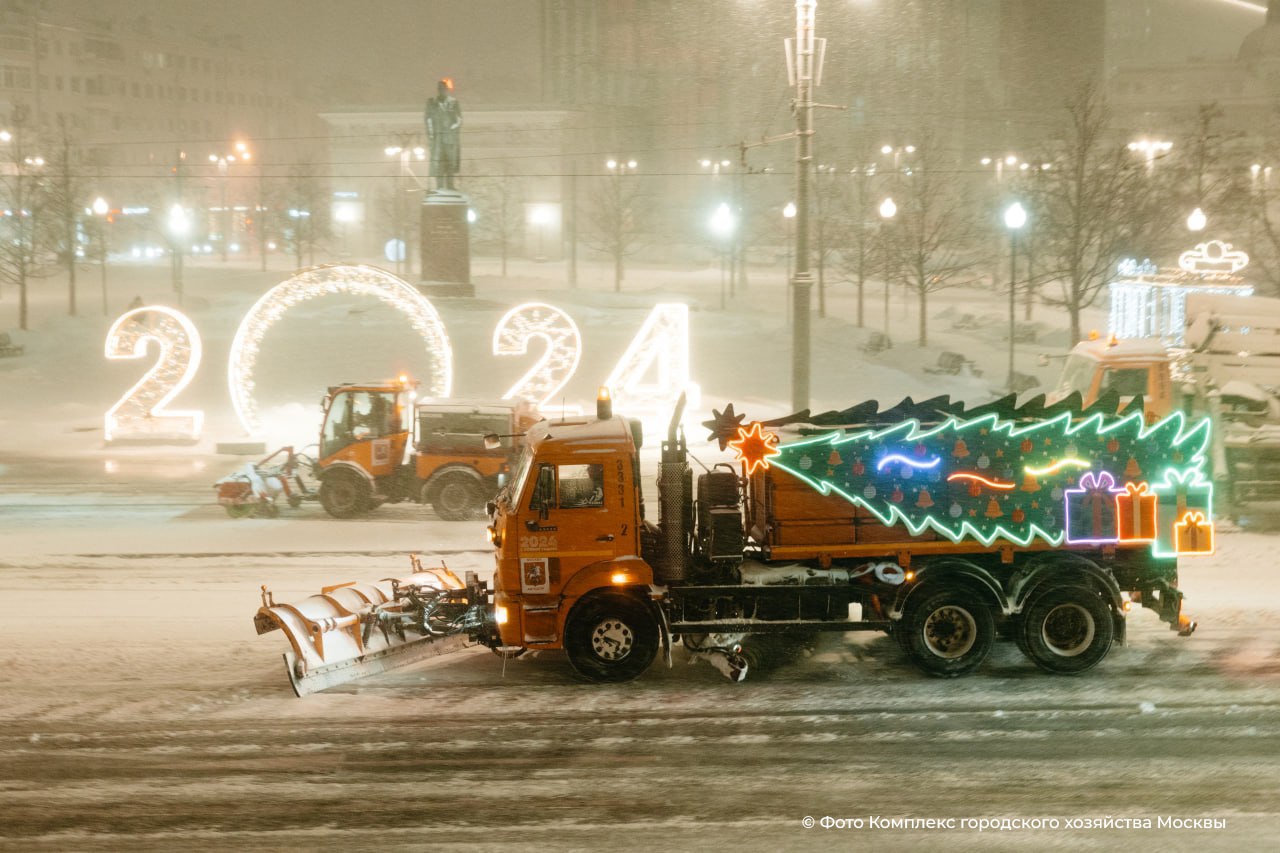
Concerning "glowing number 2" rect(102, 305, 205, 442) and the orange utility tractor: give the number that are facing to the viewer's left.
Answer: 1

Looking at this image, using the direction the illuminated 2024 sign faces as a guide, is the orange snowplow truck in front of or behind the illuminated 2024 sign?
in front

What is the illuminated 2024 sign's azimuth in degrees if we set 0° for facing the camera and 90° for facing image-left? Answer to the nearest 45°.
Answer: approximately 0°

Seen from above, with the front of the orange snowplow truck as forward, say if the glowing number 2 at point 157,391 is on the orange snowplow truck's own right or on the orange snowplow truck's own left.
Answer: on the orange snowplow truck's own right

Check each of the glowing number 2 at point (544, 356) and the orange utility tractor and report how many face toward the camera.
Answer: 1

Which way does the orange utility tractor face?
to the viewer's left

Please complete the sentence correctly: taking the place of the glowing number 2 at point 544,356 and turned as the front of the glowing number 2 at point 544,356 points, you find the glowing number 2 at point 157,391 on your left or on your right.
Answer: on your right

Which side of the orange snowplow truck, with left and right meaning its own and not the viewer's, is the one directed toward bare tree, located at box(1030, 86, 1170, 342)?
right

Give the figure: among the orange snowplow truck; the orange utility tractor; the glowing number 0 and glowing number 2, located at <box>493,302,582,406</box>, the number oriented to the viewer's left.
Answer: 2

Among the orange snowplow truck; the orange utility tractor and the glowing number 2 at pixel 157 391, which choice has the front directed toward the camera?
the glowing number 2

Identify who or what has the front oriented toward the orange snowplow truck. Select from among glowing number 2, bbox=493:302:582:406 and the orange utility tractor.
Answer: the glowing number 2
